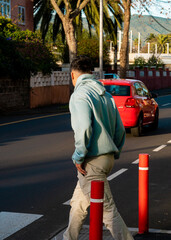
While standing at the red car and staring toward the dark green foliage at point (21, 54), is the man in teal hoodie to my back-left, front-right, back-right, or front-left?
back-left

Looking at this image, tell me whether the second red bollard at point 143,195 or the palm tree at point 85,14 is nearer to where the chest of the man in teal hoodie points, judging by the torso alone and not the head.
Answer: the palm tree

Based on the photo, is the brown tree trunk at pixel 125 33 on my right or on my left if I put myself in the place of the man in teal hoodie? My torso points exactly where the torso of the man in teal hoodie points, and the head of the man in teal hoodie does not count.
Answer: on my right

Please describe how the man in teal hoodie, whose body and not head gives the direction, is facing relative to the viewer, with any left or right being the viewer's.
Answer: facing away from the viewer and to the left of the viewer

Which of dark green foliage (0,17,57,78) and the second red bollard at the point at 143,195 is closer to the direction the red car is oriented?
the dark green foliage

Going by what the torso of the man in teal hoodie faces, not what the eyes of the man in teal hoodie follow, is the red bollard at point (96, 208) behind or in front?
behind

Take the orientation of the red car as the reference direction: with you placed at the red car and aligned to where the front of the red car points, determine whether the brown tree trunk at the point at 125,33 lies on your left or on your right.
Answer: on your left

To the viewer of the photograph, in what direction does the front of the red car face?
facing away from the viewer and to the right of the viewer

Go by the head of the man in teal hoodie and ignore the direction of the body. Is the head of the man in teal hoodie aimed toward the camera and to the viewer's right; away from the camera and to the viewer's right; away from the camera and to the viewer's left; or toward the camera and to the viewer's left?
away from the camera and to the viewer's left
